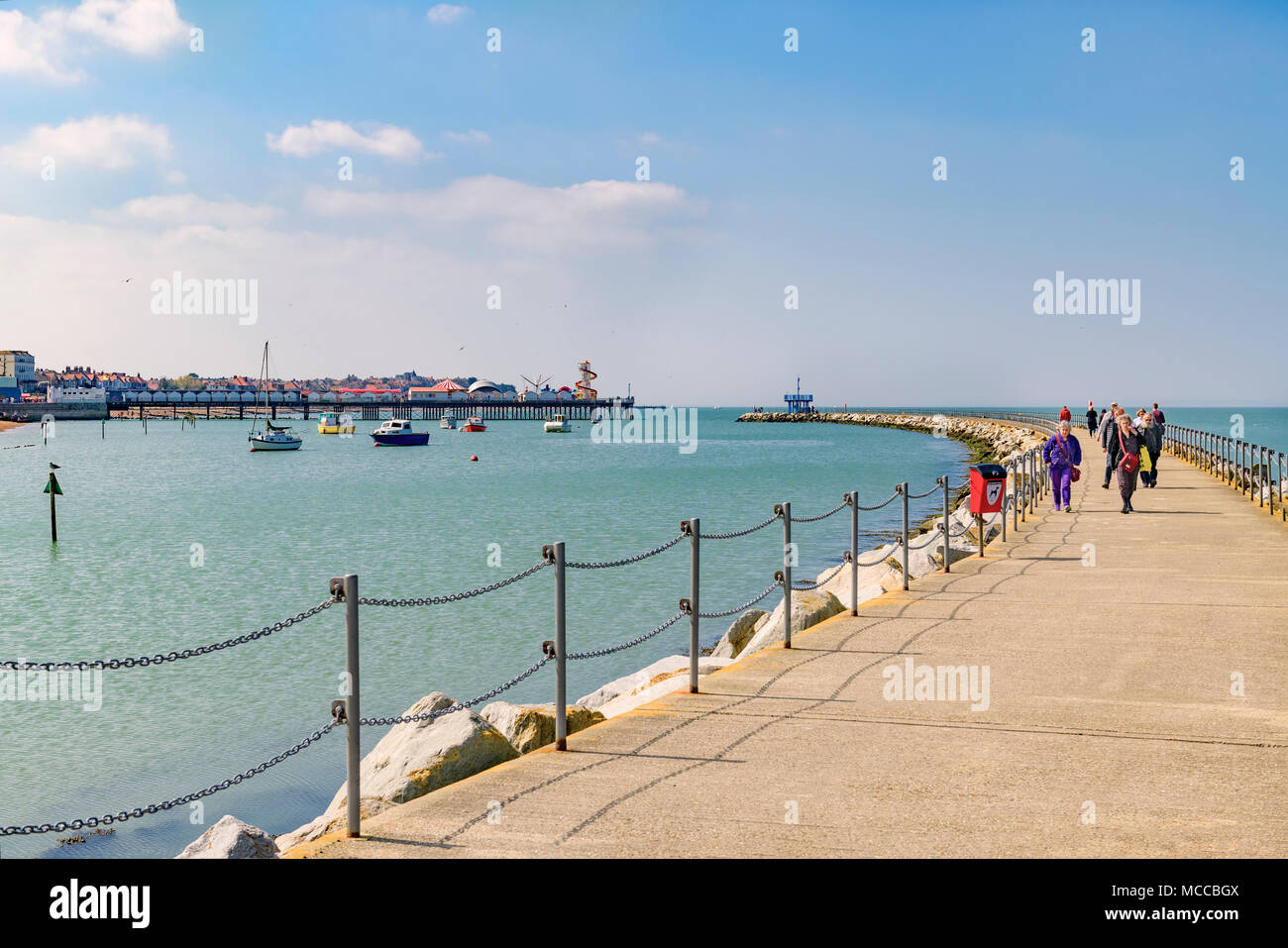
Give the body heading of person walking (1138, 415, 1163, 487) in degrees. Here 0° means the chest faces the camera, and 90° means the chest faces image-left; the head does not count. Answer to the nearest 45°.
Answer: approximately 0°

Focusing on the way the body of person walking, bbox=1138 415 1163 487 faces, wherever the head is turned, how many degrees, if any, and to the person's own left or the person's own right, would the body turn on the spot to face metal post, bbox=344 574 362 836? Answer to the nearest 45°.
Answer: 0° — they already face it

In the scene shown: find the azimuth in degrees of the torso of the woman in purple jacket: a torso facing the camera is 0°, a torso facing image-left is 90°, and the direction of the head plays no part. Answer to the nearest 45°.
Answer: approximately 0°

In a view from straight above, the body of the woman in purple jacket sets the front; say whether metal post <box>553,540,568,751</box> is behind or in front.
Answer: in front

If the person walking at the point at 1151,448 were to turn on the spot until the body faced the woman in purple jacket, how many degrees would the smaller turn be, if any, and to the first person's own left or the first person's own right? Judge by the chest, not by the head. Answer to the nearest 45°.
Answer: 0° — they already face them

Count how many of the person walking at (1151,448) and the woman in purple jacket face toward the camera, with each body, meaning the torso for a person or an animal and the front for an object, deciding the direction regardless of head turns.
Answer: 2

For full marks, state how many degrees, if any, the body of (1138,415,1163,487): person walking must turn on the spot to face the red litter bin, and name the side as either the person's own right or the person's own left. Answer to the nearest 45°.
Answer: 0° — they already face it
